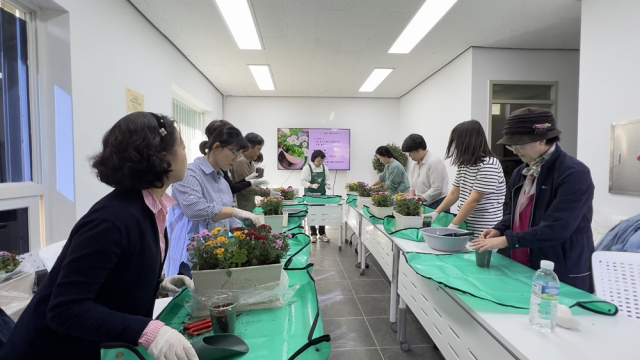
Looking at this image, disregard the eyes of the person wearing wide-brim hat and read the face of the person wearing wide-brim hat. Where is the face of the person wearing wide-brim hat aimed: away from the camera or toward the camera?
toward the camera

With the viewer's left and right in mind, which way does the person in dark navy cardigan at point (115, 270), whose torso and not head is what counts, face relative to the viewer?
facing to the right of the viewer

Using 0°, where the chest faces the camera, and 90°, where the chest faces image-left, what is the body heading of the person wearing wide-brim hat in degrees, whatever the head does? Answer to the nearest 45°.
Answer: approximately 45°

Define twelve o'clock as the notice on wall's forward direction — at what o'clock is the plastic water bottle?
The plastic water bottle is roughly at 1 o'clock from the notice on wall.

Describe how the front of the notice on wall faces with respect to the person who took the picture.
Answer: facing the viewer and to the right of the viewer

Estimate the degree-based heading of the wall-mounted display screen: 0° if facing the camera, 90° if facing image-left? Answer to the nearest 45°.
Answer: approximately 0°

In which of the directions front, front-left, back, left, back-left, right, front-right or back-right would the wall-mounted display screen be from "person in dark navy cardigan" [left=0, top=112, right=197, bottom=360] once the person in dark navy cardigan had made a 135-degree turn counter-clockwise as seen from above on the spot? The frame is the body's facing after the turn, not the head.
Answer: right

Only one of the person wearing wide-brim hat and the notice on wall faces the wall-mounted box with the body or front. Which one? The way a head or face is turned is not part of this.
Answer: the notice on wall

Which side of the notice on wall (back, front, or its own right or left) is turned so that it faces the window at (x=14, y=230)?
right

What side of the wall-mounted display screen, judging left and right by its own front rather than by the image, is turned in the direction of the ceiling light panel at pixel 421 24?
front

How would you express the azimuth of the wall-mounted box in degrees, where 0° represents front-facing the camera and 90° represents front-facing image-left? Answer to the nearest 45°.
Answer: approximately 45°

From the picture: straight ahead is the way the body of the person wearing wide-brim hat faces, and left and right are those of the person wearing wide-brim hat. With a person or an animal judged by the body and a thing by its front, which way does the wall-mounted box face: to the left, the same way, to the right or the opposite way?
the same way

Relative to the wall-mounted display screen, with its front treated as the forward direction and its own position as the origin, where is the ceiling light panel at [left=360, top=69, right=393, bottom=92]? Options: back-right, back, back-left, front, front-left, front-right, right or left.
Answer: front-left

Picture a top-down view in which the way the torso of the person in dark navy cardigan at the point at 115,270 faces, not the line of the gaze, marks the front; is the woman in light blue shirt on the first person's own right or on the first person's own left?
on the first person's own left

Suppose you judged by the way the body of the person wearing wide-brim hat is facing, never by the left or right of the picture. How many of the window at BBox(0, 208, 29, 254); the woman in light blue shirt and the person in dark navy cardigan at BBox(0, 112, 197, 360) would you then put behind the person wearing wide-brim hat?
0

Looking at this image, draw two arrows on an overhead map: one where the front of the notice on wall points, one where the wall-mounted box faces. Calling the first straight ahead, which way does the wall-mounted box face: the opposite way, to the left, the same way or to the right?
the opposite way

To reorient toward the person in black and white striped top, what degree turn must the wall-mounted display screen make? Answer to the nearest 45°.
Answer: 0° — it already faces them
